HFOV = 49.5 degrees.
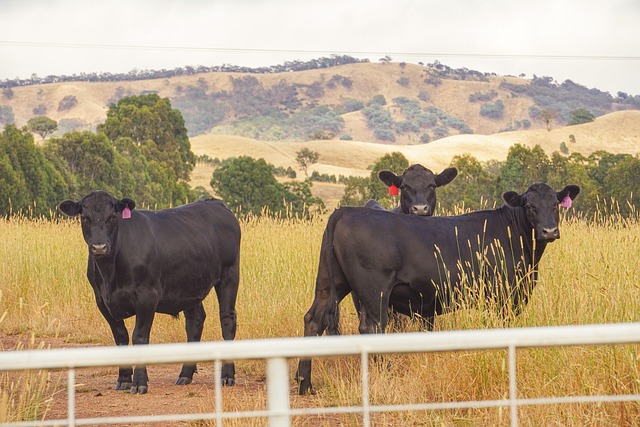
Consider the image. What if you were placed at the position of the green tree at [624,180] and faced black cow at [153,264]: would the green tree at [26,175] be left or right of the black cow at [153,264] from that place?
right

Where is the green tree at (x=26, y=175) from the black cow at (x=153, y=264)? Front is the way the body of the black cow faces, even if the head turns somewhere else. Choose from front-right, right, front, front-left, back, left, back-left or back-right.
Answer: back-right

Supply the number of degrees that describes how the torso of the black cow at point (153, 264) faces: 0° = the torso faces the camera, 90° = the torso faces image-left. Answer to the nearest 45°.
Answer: approximately 45°

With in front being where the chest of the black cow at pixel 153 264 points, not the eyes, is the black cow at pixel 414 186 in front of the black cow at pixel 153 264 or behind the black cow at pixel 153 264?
behind

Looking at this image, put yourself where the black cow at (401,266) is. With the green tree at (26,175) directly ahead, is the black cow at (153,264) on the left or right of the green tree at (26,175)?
left

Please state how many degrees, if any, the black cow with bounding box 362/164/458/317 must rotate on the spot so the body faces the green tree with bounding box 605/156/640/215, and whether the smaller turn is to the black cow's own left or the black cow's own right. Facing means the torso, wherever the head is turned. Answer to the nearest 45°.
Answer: approximately 135° to the black cow's own left

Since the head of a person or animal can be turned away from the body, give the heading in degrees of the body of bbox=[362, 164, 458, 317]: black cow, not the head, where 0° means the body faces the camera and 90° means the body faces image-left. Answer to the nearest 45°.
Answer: approximately 315°

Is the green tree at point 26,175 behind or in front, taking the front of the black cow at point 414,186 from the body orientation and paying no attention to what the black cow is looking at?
behind
